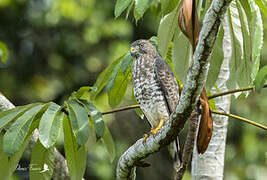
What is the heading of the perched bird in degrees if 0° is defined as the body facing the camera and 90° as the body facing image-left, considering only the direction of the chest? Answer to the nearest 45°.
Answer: approximately 45°

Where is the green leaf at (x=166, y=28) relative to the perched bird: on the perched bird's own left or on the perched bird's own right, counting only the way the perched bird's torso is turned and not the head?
on the perched bird's own left
